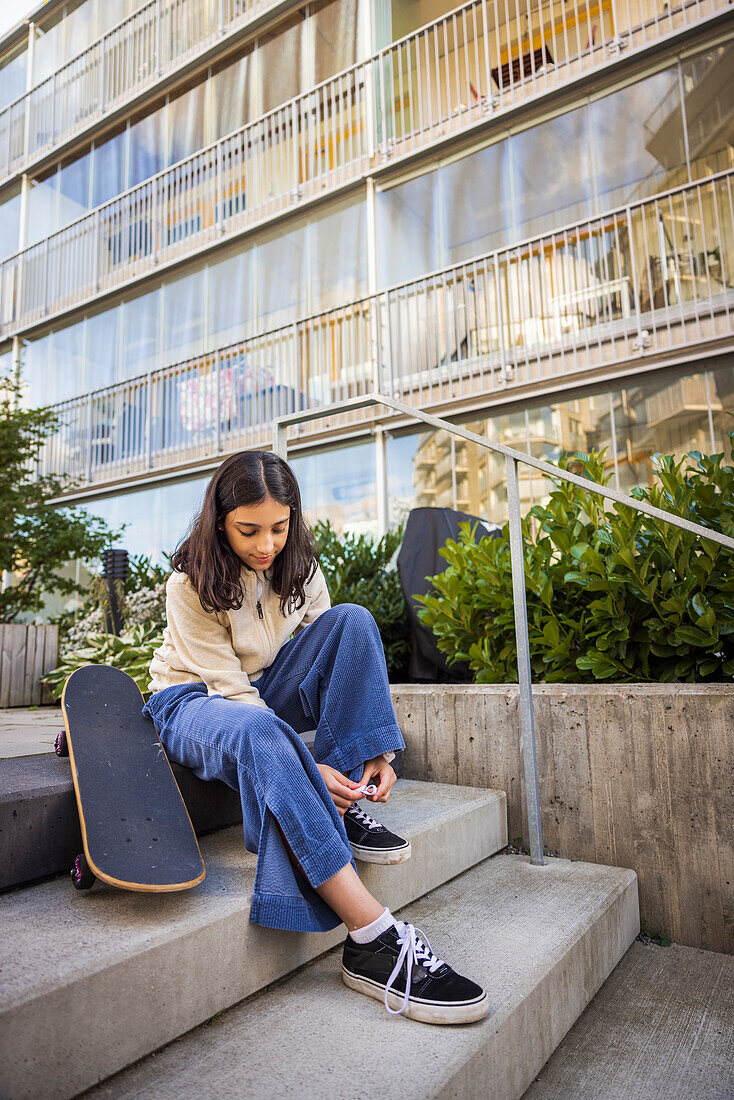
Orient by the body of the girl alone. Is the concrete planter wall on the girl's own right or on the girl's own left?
on the girl's own left

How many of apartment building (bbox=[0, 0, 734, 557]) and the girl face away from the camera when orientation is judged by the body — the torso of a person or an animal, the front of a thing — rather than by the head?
0

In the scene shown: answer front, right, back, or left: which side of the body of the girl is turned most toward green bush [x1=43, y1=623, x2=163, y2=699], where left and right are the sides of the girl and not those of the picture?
back

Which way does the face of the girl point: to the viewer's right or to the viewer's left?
to the viewer's right

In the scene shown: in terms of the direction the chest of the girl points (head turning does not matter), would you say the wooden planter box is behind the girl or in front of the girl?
behind

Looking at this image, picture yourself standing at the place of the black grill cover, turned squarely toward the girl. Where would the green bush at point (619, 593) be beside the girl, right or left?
left

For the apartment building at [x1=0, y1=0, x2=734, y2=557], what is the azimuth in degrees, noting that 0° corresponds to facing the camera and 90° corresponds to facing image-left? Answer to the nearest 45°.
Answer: approximately 45°
